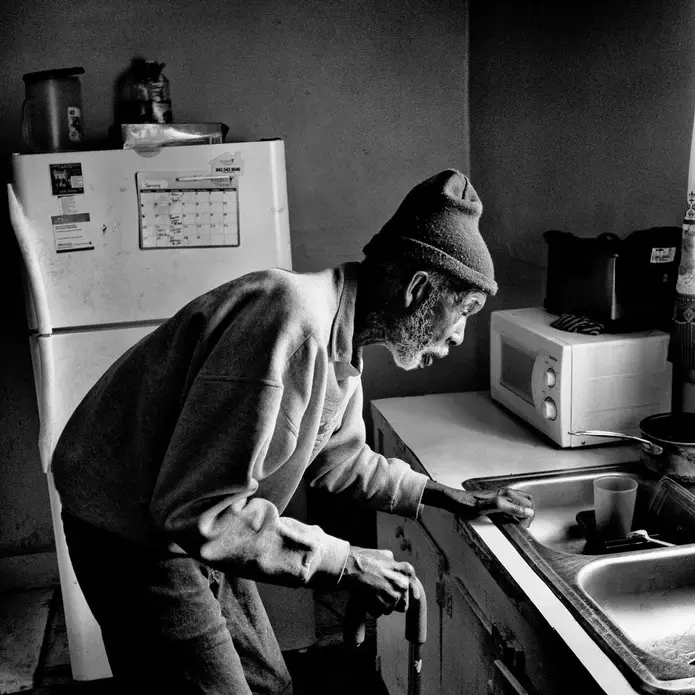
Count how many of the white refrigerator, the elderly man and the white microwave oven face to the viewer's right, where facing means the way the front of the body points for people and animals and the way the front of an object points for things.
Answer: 1

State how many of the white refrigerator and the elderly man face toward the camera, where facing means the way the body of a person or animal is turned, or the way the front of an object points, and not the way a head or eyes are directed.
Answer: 1

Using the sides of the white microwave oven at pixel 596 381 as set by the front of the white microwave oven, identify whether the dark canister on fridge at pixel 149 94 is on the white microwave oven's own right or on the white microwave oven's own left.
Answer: on the white microwave oven's own right

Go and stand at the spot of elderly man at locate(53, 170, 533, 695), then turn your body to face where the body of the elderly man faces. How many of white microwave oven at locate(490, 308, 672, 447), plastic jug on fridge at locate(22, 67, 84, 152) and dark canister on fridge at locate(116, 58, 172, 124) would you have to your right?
0

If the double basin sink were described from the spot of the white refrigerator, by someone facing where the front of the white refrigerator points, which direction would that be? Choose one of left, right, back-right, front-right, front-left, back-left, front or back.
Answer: front-left

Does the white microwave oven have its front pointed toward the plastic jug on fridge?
no

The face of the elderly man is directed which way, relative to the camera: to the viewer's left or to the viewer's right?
to the viewer's right

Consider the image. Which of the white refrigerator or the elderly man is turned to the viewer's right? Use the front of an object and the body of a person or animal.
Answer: the elderly man

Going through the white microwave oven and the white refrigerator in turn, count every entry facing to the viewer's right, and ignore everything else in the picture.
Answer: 0

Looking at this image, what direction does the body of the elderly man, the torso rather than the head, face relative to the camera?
to the viewer's right

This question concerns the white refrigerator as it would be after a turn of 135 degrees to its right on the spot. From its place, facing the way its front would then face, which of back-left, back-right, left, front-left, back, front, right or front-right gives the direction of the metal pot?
back

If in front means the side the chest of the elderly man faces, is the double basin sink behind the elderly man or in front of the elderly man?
in front

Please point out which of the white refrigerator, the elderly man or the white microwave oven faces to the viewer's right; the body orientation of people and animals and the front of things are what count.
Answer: the elderly man

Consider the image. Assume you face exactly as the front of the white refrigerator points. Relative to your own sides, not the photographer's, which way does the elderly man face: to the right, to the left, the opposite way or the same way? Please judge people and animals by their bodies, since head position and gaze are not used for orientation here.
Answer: to the left

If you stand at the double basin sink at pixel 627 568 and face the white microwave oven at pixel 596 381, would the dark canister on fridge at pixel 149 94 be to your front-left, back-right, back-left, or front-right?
front-left

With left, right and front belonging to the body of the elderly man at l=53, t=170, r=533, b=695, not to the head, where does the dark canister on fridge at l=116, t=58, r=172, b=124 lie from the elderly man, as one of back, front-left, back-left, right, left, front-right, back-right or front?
left

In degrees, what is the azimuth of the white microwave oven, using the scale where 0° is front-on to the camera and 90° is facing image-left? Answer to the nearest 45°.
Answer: approximately 45°

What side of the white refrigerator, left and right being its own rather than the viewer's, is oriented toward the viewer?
front
